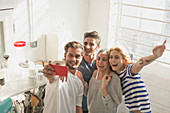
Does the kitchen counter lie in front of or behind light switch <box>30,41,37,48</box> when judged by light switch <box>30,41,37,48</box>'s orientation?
in front

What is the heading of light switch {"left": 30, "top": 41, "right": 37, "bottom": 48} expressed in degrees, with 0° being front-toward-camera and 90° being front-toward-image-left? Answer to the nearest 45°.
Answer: approximately 0°

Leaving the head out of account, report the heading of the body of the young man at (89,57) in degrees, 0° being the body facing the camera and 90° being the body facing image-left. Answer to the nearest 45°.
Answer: approximately 45°

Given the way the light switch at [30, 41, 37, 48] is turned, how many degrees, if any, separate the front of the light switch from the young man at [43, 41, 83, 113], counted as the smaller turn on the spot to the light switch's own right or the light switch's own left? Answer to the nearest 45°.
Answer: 0° — it already faces them

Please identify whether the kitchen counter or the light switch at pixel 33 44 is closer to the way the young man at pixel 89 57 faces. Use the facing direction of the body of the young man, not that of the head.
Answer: the kitchen counter

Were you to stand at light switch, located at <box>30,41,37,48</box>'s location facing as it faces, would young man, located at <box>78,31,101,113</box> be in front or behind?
in front

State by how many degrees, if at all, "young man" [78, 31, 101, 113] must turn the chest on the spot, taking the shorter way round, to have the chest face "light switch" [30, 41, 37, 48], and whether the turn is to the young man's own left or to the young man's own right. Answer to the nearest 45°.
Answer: approximately 90° to the young man's own right
